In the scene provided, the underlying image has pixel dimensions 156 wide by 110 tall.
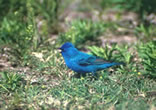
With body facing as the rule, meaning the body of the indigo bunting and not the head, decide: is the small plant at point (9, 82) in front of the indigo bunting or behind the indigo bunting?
in front

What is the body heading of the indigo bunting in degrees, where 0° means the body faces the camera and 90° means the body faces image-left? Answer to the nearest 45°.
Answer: approximately 90°

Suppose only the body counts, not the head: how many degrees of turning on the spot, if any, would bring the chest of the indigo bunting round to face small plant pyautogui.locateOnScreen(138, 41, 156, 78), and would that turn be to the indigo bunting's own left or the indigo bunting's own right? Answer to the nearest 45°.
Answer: approximately 180°

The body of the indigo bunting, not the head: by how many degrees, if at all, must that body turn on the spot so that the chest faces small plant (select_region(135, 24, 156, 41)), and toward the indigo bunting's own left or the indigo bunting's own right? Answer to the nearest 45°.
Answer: approximately 135° to the indigo bunting's own right

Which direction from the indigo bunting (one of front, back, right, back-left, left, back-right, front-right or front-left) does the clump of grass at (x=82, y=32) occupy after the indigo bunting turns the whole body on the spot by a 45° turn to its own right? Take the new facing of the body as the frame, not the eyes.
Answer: front-right

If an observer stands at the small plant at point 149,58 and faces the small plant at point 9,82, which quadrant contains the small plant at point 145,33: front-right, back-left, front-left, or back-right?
back-right
